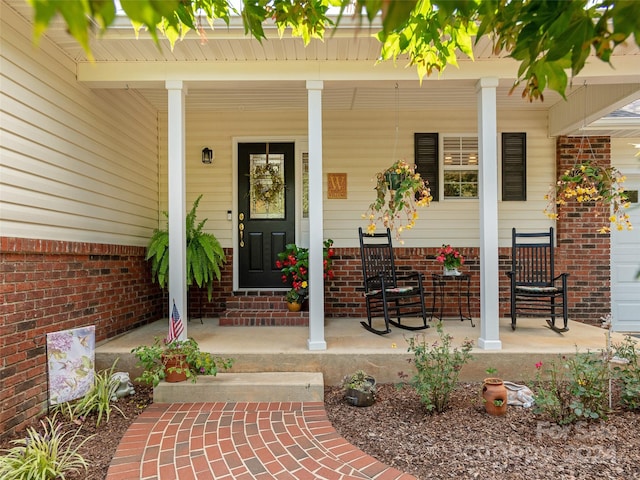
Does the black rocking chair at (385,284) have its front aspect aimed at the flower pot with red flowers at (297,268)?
no

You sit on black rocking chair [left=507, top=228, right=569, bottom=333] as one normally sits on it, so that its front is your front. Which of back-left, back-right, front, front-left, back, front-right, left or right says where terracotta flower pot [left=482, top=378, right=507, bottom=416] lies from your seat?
front

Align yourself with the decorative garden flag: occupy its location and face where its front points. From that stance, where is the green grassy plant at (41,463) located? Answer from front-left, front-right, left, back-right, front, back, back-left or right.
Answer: front-right

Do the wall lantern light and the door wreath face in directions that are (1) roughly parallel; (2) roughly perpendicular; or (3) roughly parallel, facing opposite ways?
roughly parallel

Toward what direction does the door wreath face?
toward the camera

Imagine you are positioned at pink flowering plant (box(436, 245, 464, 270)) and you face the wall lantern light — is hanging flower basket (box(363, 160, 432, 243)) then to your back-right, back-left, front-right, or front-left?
front-left

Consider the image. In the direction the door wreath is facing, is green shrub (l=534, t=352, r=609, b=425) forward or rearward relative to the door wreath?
forward

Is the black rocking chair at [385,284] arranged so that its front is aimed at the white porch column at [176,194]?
no

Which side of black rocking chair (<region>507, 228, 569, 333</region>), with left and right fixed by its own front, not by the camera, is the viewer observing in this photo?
front

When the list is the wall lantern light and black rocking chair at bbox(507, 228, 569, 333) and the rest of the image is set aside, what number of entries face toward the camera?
2

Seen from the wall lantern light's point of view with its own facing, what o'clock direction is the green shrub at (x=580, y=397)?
The green shrub is roughly at 11 o'clock from the wall lantern light.

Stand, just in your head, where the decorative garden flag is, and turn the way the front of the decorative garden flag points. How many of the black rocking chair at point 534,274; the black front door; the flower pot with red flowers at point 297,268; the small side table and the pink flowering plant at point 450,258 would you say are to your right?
0

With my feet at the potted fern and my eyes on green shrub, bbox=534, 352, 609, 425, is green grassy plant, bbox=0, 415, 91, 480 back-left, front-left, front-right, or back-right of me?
front-right

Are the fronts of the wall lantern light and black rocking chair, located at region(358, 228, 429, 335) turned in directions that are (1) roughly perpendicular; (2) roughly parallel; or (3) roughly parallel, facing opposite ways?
roughly parallel

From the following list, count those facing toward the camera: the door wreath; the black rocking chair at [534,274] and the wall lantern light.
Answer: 3

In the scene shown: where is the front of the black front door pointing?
toward the camera

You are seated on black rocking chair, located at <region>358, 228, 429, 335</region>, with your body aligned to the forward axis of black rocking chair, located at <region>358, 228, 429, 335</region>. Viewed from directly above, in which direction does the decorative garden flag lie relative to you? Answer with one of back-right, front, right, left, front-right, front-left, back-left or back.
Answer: right

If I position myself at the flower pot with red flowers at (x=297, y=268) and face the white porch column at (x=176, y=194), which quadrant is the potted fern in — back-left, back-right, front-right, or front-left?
front-right
